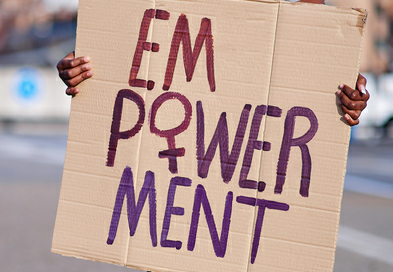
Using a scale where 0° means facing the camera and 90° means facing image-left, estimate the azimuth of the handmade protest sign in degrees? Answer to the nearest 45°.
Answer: approximately 0°
